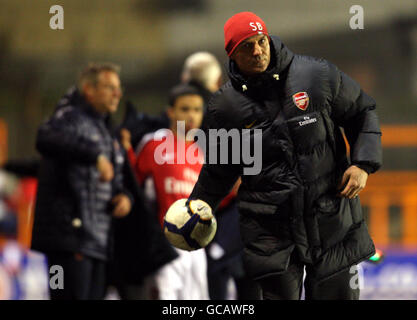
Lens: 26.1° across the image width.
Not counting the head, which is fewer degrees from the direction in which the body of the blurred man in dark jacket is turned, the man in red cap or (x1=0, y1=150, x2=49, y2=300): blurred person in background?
the man in red cap

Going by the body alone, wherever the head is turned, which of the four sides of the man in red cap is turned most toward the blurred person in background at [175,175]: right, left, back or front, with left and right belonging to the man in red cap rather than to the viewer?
back

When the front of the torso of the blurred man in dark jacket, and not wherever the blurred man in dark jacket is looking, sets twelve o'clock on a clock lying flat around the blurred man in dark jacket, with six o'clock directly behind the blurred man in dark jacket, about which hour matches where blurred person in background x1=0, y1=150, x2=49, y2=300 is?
The blurred person in background is roughly at 7 o'clock from the blurred man in dark jacket.

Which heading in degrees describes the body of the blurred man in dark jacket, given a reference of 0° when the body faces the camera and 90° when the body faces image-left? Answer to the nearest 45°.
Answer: approximately 315°

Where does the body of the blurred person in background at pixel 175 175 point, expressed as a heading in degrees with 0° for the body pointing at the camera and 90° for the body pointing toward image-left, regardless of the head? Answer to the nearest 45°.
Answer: approximately 315°
